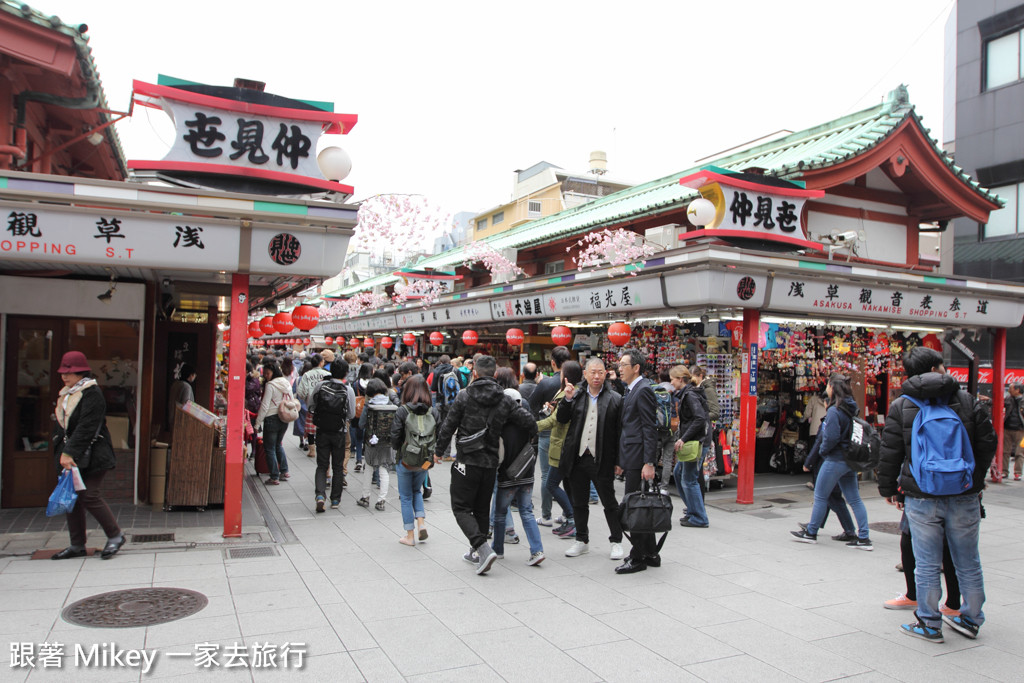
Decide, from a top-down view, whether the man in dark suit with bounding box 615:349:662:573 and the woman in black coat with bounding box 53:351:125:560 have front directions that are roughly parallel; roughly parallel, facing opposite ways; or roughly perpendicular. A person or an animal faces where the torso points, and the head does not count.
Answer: roughly perpendicular

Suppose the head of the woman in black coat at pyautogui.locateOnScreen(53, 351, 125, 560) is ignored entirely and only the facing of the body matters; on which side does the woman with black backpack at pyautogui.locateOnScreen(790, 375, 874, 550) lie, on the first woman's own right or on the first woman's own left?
on the first woman's own left

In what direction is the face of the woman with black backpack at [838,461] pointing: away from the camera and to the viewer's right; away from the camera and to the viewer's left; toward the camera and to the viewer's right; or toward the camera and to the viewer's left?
away from the camera and to the viewer's left

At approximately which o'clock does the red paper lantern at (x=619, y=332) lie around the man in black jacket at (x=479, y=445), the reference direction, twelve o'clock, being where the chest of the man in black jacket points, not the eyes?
The red paper lantern is roughly at 1 o'clock from the man in black jacket.

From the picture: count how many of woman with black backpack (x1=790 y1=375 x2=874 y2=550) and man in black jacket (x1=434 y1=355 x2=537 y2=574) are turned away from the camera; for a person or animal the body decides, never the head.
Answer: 1

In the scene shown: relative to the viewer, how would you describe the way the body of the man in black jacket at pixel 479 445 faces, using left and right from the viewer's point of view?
facing away from the viewer

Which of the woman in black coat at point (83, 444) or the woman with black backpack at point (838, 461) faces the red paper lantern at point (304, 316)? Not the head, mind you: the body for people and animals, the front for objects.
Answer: the woman with black backpack

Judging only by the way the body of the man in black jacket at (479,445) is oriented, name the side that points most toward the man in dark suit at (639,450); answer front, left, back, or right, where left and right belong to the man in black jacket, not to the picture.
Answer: right

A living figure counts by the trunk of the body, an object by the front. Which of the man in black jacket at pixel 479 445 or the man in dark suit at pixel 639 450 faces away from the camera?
the man in black jacket

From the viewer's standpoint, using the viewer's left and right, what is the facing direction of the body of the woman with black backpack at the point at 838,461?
facing to the left of the viewer
